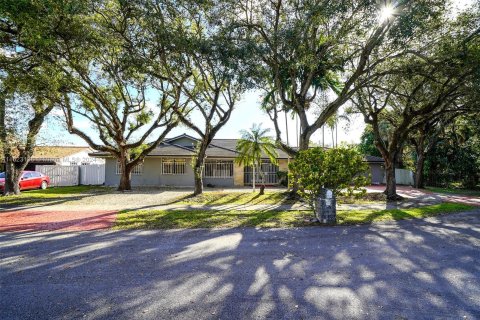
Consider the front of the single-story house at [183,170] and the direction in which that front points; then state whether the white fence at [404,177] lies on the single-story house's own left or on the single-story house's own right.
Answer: on the single-story house's own left

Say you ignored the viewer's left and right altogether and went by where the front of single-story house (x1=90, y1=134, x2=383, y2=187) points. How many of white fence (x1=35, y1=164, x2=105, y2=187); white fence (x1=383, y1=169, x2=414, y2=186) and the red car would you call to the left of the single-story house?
1

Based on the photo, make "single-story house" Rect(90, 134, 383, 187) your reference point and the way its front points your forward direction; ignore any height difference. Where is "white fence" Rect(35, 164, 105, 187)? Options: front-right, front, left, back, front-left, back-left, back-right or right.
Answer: right

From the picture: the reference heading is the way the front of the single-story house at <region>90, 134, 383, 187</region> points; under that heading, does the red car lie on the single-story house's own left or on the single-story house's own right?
on the single-story house's own right

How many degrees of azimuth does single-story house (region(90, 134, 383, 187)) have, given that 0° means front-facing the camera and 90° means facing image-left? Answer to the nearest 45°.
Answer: approximately 0°

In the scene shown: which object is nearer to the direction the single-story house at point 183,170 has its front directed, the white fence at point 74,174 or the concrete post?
the concrete post

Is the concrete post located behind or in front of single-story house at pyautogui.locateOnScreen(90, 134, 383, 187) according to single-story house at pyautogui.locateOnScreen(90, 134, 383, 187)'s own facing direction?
in front

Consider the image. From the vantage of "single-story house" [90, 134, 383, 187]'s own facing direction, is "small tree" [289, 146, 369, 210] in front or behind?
in front

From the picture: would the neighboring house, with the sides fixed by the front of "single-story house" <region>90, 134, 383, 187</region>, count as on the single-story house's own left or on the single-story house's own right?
on the single-story house's own right

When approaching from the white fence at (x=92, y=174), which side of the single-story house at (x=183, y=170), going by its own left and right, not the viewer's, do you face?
right

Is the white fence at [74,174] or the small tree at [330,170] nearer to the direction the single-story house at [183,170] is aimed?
the small tree

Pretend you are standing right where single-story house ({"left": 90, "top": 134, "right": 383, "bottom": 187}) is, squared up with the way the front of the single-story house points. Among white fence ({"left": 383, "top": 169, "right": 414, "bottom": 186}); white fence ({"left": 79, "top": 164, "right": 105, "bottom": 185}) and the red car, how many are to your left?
1
